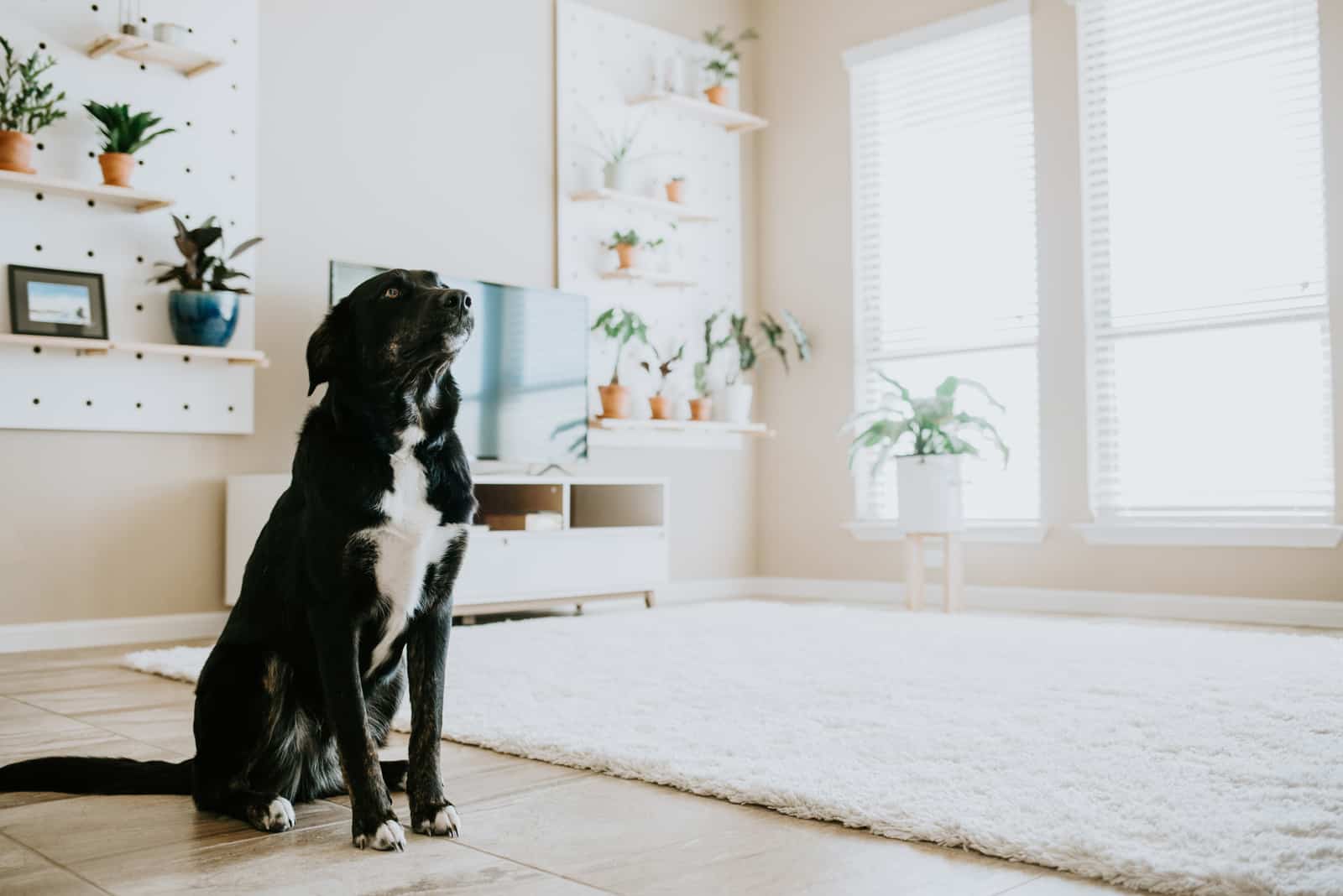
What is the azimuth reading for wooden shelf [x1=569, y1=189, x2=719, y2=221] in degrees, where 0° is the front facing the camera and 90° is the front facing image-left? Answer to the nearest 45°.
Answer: approximately 315°

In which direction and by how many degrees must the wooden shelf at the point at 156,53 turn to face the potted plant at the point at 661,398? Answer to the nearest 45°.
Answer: approximately 45° to its left

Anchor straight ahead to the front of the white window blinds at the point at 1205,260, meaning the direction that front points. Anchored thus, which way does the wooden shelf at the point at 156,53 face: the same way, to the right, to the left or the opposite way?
to the left

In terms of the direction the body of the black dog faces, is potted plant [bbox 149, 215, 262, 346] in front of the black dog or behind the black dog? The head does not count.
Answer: behind

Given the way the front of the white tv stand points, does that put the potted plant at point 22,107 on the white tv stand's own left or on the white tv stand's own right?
on the white tv stand's own right

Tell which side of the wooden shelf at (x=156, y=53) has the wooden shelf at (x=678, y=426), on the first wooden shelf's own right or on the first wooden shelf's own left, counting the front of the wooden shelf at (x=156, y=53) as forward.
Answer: on the first wooden shelf's own left
